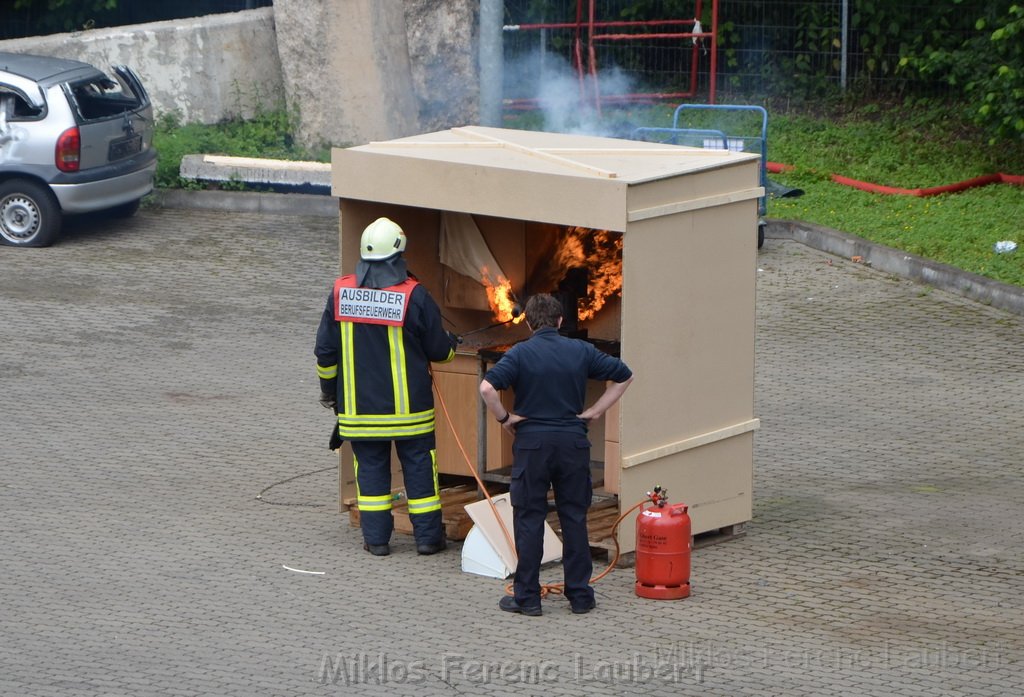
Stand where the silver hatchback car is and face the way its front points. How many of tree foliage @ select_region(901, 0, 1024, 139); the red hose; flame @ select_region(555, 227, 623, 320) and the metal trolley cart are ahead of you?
0

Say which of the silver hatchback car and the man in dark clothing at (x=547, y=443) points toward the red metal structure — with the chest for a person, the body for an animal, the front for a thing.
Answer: the man in dark clothing

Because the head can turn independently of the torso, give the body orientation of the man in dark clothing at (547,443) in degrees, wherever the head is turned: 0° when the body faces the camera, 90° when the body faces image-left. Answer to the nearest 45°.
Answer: approximately 180°

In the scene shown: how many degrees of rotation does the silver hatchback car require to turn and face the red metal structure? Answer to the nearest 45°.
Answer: approximately 90° to its right

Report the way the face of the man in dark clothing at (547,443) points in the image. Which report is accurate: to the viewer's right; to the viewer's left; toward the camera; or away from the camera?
away from the camera

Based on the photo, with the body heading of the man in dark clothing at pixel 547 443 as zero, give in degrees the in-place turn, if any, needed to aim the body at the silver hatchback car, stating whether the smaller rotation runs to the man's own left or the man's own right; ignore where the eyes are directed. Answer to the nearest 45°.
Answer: approximately 45° to the man's own left

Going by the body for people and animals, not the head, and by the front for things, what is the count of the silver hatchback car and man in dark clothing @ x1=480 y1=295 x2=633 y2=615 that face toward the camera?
0

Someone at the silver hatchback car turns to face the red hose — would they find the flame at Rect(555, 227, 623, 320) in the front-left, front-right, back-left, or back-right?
front-right

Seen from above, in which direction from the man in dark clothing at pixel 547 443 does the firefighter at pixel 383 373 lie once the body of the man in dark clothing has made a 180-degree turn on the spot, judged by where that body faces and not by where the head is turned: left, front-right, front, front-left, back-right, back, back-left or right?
back-right

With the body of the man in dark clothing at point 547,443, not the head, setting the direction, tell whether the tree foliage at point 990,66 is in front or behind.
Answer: in front

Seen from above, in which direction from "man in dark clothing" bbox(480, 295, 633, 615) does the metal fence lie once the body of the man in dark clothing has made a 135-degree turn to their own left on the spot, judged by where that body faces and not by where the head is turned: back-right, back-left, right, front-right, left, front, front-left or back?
back-right

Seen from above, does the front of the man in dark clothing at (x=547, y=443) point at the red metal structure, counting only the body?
yes

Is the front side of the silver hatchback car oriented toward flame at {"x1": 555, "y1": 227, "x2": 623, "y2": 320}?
no

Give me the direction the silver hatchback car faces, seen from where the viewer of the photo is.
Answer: facing away from the viewer and to the left of the viewer
